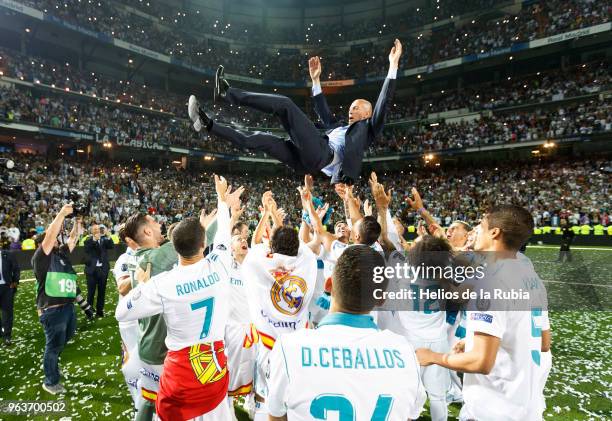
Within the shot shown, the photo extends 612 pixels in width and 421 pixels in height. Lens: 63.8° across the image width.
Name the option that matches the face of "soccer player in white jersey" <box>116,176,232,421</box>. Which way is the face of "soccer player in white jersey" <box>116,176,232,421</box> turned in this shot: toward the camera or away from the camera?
away from the camera

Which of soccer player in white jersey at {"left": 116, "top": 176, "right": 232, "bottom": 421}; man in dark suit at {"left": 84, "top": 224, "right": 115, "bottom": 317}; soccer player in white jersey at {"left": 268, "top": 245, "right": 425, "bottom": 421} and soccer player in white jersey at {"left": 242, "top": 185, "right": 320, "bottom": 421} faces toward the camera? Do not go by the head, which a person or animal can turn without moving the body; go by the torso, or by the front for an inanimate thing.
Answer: the man in dark suit

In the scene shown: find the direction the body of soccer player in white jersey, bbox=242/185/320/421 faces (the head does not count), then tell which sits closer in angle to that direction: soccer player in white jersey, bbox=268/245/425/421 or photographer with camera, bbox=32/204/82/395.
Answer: the photographer with camera

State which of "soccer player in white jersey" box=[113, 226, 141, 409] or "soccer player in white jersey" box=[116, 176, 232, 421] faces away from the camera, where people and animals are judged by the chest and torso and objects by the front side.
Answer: "soccer player in white jersey" box=[116, 176, 232, 421]

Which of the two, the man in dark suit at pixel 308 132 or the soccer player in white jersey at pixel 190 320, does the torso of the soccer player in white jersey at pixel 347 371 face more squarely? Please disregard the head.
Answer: the man in dark suit

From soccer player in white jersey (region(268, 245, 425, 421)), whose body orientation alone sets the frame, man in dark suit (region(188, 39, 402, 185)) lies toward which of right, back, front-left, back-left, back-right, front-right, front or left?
front

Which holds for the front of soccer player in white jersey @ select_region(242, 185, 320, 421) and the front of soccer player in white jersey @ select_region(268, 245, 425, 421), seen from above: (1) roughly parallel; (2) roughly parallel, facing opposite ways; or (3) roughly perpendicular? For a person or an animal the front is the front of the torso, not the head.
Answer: roughly parallel

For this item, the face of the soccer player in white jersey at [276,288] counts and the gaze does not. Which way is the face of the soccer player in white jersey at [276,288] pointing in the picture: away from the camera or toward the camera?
away from the camera

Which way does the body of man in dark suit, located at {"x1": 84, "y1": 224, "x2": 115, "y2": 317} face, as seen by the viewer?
toward the camera

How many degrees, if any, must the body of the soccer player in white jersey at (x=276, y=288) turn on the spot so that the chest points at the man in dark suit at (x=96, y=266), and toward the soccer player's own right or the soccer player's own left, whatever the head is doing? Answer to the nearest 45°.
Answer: approximately 45° to the soccer player's own left

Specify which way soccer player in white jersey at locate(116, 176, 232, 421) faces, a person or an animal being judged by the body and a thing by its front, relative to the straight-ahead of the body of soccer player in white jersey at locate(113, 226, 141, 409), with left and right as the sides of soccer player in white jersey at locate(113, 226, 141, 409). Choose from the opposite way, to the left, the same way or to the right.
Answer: to the left

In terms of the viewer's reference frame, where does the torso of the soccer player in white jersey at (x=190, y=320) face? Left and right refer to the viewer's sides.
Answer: facing away from the viewer

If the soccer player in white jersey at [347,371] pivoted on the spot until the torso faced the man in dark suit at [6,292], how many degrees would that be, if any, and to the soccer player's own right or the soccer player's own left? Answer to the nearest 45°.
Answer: approximately 45° to the soccer player's own left

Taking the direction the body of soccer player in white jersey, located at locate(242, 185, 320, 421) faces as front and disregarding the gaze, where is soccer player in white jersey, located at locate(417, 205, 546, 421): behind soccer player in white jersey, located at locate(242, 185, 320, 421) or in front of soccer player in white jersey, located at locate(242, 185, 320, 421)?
behind

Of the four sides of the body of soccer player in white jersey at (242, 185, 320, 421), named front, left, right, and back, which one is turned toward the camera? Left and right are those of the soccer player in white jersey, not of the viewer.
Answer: back

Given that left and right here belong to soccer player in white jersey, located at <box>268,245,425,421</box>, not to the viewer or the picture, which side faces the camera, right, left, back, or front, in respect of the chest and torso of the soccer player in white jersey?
back
